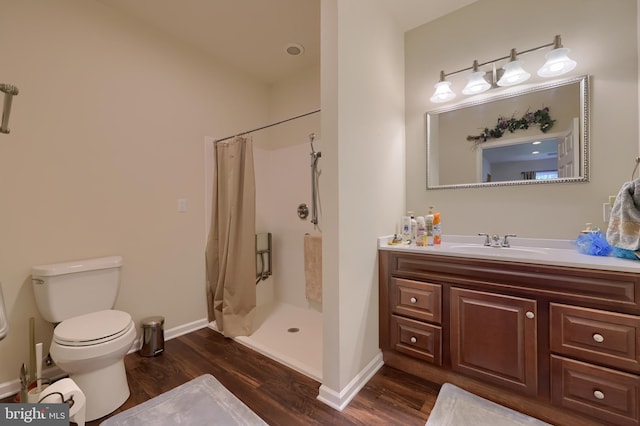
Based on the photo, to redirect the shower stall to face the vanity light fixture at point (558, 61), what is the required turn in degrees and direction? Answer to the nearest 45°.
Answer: approximately 90° to its left

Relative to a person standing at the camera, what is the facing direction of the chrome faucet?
facing the viewer

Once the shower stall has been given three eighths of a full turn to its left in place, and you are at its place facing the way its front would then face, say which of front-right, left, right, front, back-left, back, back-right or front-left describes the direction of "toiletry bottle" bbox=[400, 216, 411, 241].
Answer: front-right

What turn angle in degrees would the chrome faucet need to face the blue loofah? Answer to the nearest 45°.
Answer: approximately 90° to its left

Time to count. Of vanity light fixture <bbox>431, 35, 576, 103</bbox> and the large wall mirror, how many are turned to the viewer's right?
0

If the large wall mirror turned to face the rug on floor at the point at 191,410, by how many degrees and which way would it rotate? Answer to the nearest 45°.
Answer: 0° — it already faces it

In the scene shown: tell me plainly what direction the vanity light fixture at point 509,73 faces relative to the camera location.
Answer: facing the viewer and to the left of the viewer

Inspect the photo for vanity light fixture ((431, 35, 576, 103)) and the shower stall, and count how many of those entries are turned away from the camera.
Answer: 0

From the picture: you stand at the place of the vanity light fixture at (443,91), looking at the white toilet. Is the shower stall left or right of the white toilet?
right

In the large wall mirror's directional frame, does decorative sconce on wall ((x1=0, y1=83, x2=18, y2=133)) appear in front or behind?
in front

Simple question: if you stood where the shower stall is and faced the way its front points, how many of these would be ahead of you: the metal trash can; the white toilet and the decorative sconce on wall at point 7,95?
3

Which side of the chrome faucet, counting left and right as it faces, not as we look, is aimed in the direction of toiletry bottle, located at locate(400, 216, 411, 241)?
right
